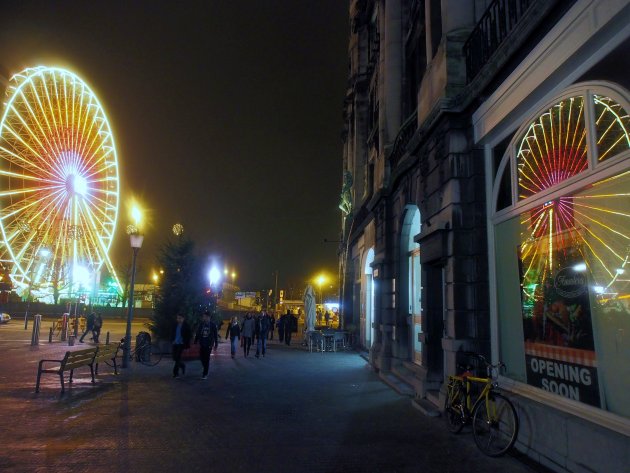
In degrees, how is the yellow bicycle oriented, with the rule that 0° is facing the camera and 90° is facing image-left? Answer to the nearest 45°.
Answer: approximately 315°

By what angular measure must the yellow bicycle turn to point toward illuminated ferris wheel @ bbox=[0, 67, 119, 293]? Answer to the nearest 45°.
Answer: approximately 180°

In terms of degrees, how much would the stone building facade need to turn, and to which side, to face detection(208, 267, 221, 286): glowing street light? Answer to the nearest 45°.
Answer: approximately 90° to its right

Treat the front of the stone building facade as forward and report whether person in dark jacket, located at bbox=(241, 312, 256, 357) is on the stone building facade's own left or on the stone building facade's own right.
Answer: on the stone building facade's own right

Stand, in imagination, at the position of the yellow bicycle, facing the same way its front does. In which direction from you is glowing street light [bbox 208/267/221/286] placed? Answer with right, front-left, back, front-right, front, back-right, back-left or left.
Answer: back

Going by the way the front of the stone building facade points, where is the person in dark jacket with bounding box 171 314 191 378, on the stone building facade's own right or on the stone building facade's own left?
on the stone building facade's own right
